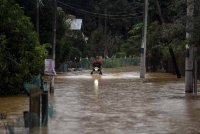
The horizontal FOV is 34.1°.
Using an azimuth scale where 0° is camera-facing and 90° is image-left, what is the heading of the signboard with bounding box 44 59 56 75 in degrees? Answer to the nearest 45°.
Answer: approximately 0°

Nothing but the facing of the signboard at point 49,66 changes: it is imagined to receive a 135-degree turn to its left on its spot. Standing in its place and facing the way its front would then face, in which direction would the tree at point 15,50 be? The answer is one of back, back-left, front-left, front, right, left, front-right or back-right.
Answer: left
